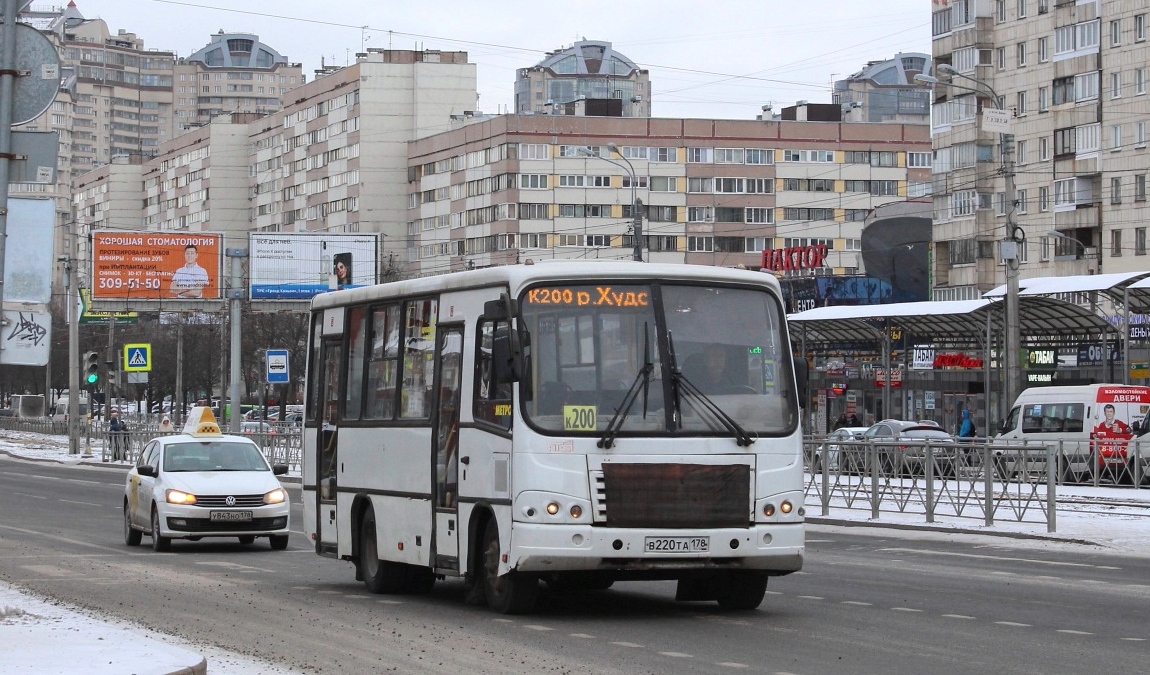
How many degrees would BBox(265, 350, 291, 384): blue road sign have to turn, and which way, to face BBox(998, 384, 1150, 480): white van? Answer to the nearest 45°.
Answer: approximately 45° to its left

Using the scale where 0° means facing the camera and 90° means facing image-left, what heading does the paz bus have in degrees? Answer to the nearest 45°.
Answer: approximately 315°

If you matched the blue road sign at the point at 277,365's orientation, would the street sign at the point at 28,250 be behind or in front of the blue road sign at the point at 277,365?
in front

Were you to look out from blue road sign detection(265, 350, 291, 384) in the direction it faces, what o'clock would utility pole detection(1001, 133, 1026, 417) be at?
The utility pole is roughly at 10 o'clock from the blue road sign.

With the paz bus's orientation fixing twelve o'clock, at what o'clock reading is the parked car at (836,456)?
The parked car is roughly at 8 o'clock from the paz bus.

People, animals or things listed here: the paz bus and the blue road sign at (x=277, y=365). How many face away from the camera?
0

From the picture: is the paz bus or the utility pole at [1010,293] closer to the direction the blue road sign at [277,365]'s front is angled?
the paz bus

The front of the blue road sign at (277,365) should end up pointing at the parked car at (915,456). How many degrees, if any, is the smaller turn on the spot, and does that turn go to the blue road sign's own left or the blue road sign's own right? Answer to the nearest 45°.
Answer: approximately 45° to the blue road sign's own left

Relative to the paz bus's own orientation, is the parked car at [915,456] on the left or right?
on its left

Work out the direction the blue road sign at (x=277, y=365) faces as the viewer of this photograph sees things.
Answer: facing the viewer

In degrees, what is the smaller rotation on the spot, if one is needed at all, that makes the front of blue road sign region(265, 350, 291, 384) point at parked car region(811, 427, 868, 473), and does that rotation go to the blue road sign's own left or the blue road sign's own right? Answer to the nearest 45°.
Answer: approximately 45° to the blue road sign's own left

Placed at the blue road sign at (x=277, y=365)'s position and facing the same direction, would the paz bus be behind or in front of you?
in front

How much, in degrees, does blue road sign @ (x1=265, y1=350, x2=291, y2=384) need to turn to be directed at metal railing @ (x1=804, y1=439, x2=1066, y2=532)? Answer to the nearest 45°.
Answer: approximately 45° to its left
